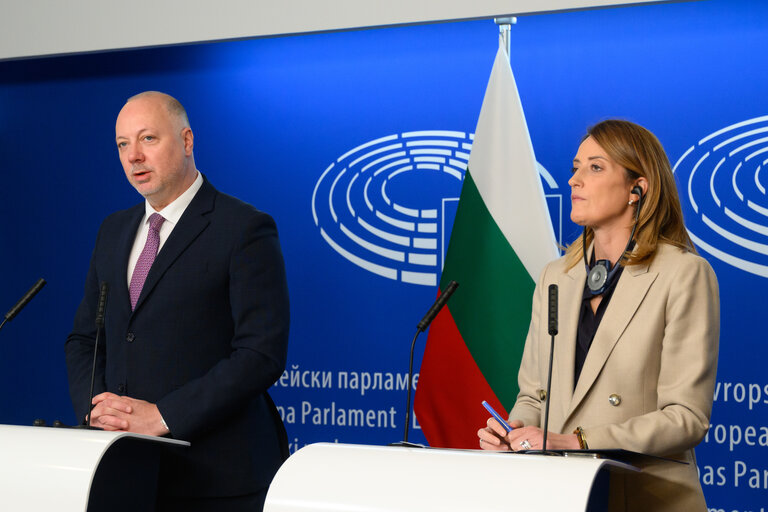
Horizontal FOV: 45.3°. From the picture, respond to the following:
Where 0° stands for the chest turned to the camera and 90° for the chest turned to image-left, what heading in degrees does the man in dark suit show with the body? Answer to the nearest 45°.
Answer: approximately 45°

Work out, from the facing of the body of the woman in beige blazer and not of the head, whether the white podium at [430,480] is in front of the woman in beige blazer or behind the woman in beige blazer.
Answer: in front

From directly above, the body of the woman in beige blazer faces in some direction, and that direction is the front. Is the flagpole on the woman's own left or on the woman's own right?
on the woman's own right

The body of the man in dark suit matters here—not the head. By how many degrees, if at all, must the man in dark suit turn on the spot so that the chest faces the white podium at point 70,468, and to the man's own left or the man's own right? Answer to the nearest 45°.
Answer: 0° — they already face it

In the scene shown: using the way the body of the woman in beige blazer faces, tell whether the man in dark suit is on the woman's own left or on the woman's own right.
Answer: on the woman's own right

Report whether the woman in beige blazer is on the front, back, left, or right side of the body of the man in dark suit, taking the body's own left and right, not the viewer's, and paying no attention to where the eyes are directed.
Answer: left

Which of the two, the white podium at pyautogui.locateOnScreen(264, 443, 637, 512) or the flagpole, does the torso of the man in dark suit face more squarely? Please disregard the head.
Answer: the white podium

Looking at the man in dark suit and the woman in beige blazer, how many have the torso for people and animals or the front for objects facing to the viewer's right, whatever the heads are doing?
0

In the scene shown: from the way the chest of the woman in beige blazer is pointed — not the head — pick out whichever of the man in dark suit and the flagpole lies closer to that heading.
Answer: the man in dark suit

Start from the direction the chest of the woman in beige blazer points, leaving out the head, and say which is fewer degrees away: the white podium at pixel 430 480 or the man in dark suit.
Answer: the white podium

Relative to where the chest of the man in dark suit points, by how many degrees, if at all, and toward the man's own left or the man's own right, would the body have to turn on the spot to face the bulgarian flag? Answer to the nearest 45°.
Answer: approximately 180°

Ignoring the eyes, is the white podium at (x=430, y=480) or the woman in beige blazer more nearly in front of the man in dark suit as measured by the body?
the white podium

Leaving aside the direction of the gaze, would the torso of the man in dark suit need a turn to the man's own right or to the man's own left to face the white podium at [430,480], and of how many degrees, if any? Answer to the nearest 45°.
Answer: approximately 90° to the man's own left

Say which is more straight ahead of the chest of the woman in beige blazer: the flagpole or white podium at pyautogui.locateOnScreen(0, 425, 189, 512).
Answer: the white podium
